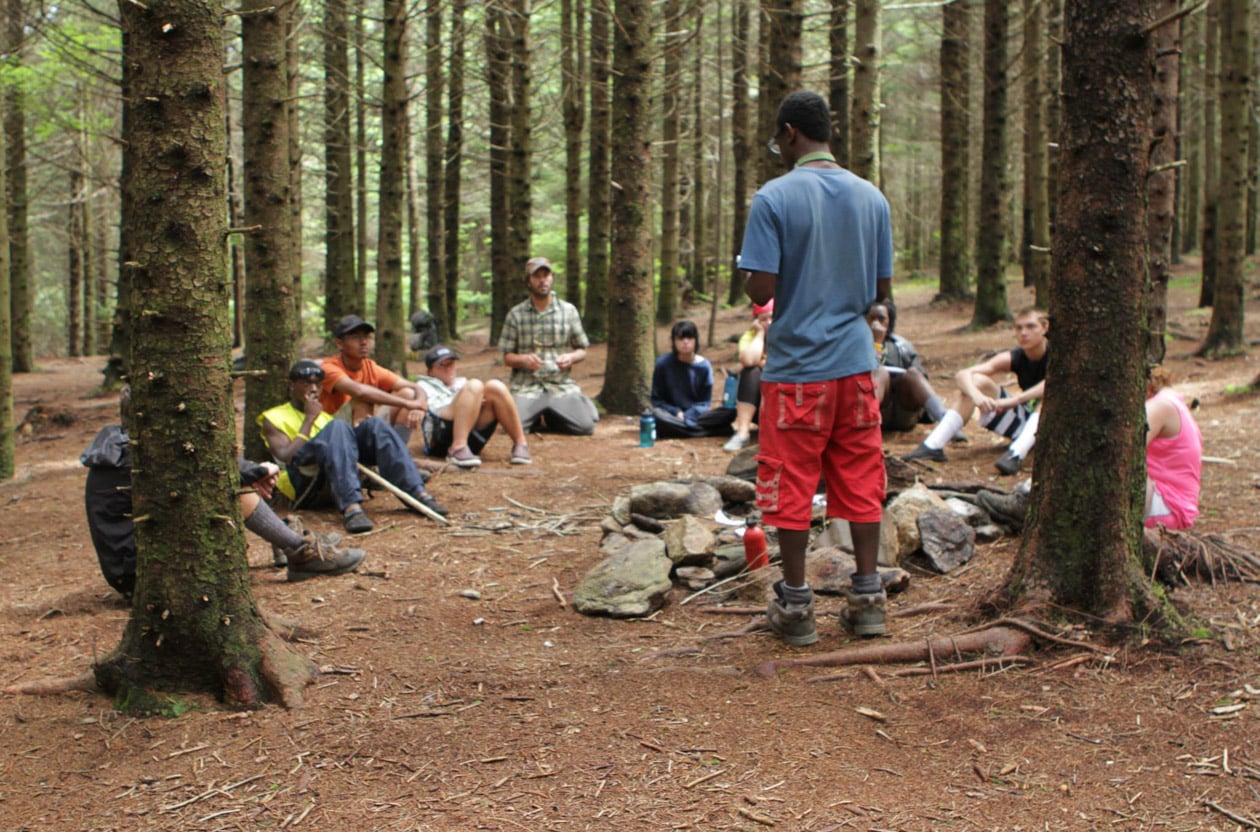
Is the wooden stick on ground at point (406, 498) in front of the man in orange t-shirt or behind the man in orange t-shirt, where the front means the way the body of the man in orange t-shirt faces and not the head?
in front

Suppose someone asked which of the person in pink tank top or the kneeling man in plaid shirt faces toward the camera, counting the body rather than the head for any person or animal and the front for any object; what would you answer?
the kneeling man in plaid shirt

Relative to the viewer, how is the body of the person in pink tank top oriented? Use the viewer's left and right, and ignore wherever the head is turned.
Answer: facing to the left of the viewer

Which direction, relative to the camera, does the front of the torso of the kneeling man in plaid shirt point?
toward the camera

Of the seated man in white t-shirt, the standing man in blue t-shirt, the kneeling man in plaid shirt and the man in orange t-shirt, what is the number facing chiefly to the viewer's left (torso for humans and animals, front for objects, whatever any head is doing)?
0

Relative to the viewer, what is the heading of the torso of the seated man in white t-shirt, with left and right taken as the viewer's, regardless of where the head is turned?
facing the viewer and to the right of the viewer

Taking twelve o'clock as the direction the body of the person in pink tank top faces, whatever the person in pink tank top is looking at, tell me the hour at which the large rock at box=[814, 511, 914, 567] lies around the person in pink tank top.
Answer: The large rock is roughly at 11 o'clock from the person in pink tank top.

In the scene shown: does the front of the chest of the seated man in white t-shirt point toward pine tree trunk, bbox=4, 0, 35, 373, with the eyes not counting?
no

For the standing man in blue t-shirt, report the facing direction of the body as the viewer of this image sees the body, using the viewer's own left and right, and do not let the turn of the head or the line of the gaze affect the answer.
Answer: facing away from the viewer

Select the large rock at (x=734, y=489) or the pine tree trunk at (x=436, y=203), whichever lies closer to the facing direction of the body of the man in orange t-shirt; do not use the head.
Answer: the large rock

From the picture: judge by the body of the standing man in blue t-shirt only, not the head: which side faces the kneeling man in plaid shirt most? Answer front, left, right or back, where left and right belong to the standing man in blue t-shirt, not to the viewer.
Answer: front

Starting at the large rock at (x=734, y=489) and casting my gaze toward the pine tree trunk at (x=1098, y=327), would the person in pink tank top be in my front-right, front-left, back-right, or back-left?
front-left

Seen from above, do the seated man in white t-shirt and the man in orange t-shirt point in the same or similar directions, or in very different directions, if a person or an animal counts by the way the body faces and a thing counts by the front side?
same or similar directions

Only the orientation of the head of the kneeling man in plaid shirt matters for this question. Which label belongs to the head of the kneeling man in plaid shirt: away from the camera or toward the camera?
toward the camera

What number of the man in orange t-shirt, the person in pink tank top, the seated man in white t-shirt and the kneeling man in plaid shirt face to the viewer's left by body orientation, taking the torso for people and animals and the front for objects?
1

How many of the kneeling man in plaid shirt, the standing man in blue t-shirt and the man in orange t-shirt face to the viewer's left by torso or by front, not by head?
0

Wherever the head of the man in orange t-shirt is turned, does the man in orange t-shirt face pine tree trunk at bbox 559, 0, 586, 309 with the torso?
no
